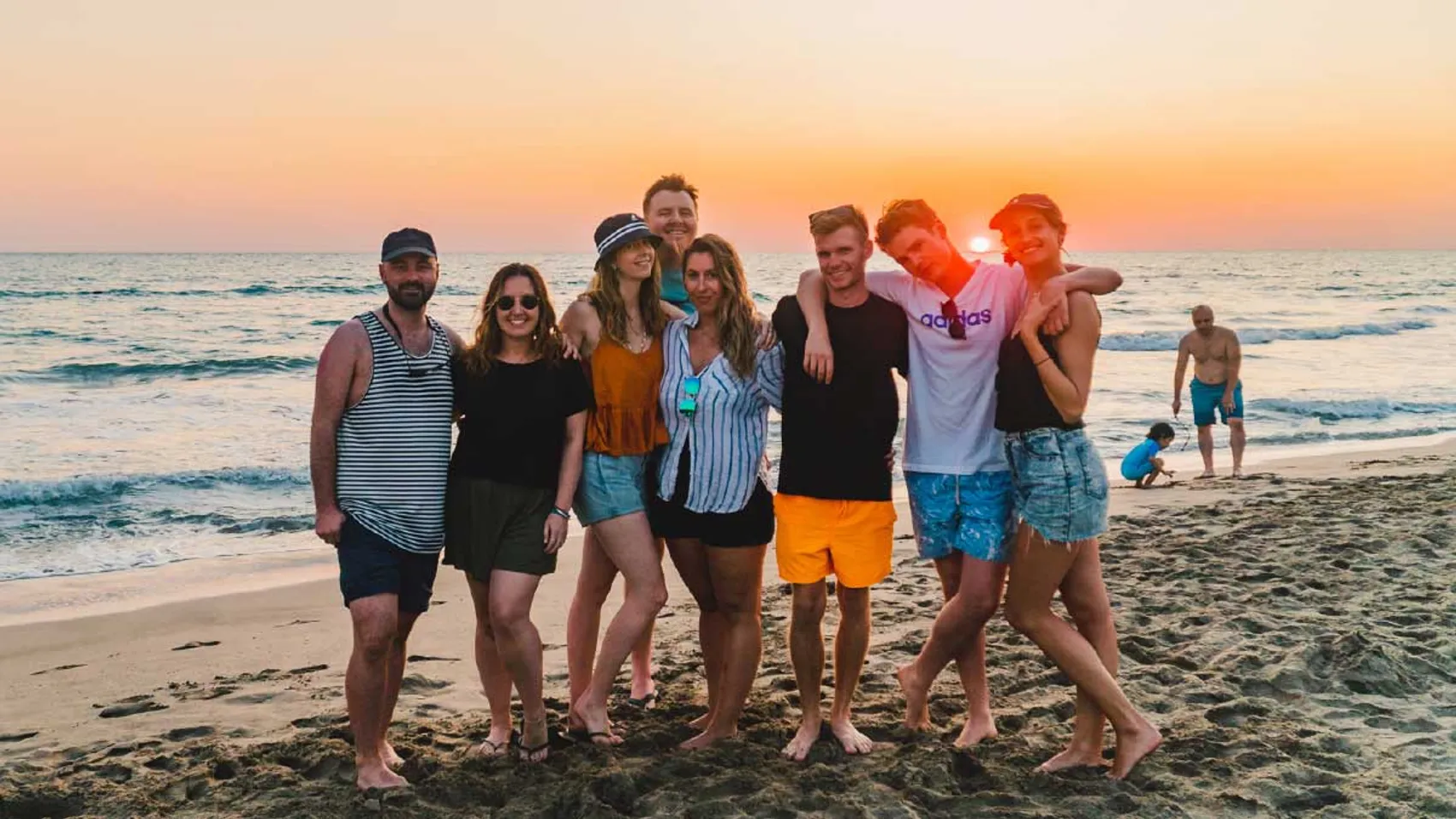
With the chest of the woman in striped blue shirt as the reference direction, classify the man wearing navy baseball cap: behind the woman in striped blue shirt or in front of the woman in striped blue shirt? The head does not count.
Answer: in front

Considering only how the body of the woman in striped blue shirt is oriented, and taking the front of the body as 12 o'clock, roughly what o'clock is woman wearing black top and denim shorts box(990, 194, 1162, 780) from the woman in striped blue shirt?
The woman wearing black top and denim shorts is roughly at 8 o'clock from the woman in striped blue shirt.

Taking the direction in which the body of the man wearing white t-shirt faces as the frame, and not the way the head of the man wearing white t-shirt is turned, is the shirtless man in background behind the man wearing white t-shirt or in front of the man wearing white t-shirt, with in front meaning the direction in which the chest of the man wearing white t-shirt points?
behind

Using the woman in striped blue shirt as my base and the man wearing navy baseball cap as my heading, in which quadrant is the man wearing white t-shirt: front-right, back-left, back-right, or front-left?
back-left

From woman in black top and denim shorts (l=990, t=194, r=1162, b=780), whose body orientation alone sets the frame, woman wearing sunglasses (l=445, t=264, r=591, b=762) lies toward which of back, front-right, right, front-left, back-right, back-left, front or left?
front-right

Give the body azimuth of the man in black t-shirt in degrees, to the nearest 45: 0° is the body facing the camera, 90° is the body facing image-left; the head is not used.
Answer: approximately 0°

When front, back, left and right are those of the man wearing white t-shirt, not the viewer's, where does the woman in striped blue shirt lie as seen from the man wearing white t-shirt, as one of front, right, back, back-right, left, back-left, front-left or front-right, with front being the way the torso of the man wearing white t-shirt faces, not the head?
right

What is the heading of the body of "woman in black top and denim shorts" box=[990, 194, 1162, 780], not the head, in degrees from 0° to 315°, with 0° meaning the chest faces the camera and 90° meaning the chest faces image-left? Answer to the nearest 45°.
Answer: approximately 45°

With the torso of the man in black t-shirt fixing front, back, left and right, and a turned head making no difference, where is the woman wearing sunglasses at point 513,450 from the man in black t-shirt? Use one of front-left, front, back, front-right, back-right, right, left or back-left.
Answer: right
